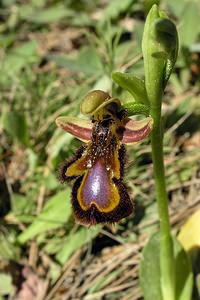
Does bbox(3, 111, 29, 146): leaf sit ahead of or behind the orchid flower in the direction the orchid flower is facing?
behind

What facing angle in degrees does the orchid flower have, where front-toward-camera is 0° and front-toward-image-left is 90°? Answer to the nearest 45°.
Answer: approximately 0°

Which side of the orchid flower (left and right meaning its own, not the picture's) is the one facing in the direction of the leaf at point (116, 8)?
back

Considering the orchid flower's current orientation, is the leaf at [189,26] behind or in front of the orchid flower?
behind
